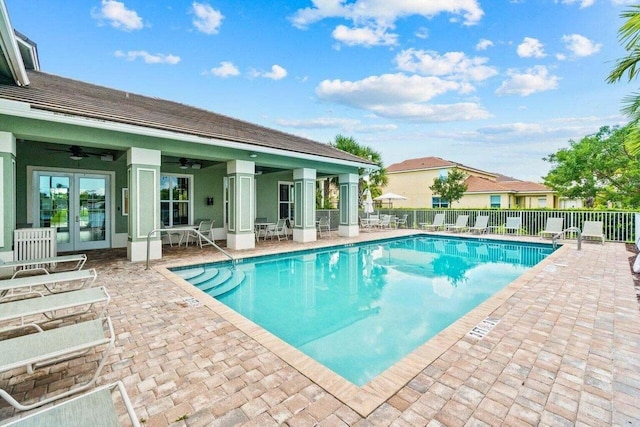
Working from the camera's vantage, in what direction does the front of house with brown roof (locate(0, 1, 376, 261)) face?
facing the viewer and to the right of the viewer

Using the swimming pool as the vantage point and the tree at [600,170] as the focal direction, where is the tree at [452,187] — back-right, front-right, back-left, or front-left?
front-left

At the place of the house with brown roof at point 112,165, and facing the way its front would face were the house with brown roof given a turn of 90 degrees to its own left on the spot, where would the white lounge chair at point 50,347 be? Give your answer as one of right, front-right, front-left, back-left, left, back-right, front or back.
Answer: back-right

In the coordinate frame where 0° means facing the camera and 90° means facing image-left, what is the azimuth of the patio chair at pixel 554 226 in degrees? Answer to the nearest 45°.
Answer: approximately 45°

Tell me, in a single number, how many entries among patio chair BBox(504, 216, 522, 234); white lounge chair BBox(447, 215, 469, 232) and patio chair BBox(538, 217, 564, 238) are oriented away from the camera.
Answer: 0

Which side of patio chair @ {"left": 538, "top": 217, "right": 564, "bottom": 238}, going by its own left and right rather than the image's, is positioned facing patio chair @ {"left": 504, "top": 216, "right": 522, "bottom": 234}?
right

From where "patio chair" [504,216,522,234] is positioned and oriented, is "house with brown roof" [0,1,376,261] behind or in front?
in front

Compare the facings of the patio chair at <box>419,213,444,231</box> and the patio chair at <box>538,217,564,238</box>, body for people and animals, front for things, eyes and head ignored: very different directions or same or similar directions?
same or similar directions

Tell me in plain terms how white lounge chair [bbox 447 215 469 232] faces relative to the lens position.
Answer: facing the viewer and to the left of the viewer

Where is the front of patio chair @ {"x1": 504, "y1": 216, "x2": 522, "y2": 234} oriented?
toward the camera

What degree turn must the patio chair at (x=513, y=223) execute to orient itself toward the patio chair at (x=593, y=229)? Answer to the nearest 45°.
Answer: approximately 45° to its left
